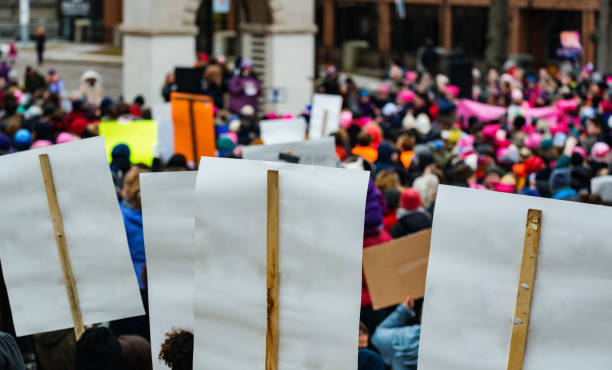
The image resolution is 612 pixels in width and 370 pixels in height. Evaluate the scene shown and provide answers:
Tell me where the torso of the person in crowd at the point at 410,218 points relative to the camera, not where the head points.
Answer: away from the camera

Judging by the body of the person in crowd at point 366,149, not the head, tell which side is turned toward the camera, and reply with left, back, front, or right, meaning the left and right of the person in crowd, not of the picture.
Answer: back

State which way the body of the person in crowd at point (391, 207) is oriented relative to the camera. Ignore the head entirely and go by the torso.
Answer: away from the camera

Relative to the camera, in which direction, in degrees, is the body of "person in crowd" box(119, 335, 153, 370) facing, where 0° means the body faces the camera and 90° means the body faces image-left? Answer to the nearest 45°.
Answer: approximately 180°

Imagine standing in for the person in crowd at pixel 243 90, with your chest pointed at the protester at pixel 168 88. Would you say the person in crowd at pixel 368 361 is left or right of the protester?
left

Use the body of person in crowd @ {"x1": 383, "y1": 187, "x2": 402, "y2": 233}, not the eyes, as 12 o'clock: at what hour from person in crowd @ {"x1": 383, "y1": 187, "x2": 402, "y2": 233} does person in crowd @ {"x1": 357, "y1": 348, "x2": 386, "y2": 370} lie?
person in crowd @ {"x1": 357, "y1": 348, "x2": 386, "y2": 370} is roughly at 6 o'clock from person in crowd @ {"x1": 383, "y1": 187, "x2": 402, "y2": 233}.

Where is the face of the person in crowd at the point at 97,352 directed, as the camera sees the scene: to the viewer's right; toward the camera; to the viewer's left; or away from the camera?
away from the camera

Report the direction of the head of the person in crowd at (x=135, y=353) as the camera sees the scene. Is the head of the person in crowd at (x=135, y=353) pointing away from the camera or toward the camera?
away from the camera

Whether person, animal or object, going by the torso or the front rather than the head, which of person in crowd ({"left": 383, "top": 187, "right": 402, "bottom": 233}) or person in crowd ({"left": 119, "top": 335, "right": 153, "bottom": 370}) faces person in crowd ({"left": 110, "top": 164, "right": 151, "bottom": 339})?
person in crowd ({"left": 119, "top": 335, "right": 153, "bottom": 370})

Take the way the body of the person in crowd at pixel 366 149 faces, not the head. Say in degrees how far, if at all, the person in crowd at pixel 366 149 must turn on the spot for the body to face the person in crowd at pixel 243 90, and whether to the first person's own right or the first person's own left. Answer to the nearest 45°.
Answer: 0° — they already face them

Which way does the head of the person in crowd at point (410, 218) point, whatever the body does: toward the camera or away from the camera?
away from the camera
